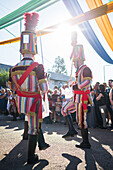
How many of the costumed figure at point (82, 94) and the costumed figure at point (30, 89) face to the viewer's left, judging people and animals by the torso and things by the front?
1

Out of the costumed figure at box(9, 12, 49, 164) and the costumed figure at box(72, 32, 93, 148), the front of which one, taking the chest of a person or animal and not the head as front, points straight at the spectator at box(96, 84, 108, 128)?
the costumed figure at box(9, 12, 49, 164)

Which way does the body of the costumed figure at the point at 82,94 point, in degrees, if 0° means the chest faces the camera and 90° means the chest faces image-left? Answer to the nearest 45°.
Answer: approximately 90°

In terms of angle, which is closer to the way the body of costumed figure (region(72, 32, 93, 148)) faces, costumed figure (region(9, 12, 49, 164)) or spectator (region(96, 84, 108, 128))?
the costumed figure

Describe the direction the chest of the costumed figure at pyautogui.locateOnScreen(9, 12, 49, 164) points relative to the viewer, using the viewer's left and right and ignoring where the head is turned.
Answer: facing away from the viewer and to the right of the viewer

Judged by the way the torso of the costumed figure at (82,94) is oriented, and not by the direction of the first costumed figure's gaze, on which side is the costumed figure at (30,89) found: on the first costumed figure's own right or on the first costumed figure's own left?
on the first costumed figure's own left

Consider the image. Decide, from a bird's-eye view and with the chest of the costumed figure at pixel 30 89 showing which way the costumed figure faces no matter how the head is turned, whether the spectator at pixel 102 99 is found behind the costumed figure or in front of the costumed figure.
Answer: in front
